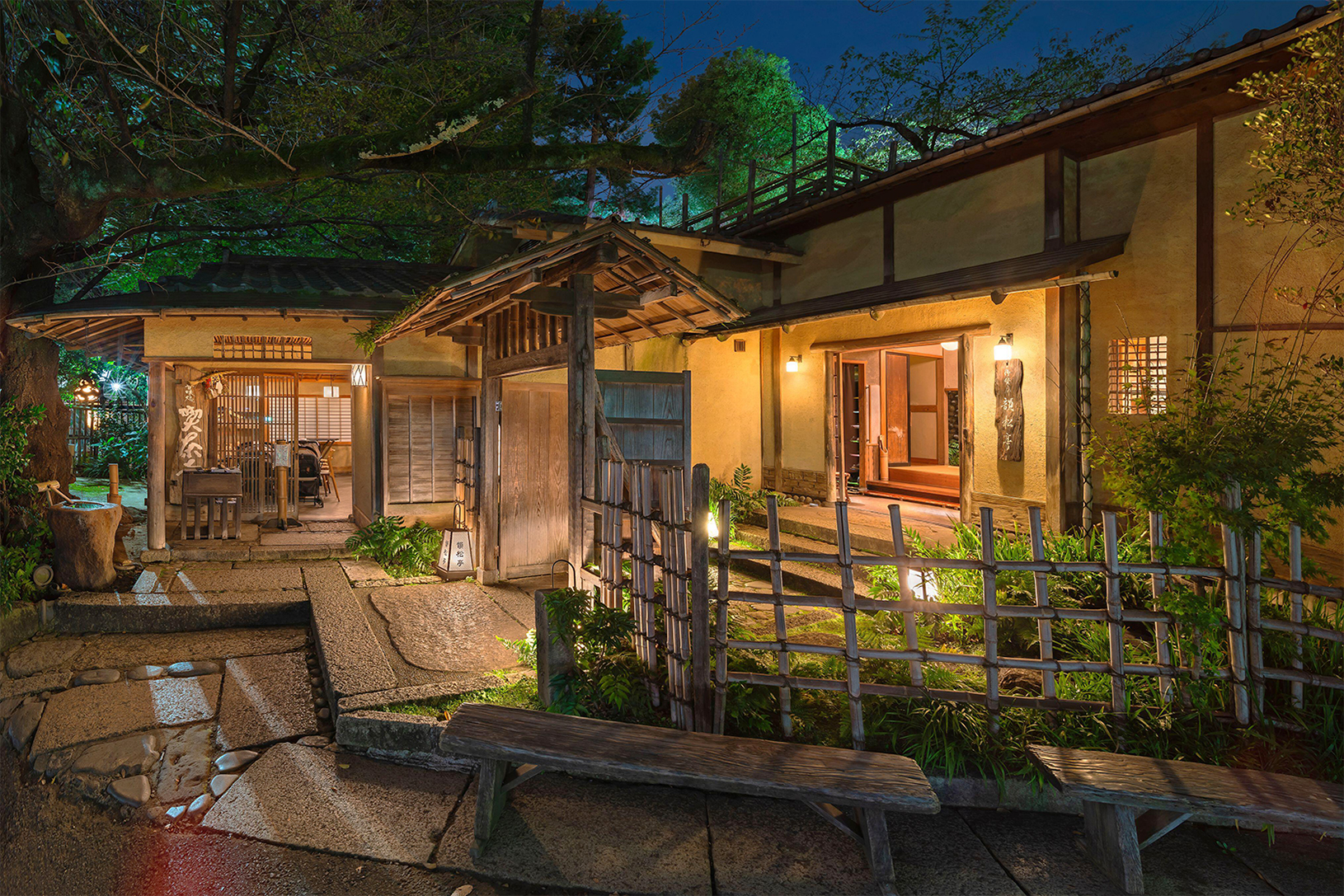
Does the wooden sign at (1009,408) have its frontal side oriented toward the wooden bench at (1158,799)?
yes

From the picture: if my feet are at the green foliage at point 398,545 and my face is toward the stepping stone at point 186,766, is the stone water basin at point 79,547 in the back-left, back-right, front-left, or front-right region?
front-right

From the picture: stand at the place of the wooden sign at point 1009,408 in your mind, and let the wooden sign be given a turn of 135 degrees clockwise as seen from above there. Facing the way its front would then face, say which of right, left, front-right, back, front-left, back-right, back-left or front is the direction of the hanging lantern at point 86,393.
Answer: front-left

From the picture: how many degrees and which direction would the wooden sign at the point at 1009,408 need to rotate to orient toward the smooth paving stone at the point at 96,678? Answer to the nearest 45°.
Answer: approximately 45° to its right

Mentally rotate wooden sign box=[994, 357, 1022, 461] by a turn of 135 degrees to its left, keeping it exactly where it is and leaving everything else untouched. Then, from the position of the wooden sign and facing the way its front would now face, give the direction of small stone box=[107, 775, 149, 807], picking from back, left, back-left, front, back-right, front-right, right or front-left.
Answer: back

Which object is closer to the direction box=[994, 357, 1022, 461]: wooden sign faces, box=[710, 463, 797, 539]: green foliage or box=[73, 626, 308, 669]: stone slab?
the stone slab

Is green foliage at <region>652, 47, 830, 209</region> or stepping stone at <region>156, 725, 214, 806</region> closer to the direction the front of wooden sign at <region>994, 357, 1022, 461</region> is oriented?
the stepping stone

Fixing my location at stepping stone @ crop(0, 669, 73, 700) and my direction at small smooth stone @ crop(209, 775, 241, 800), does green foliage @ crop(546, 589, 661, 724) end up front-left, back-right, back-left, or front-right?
front-left

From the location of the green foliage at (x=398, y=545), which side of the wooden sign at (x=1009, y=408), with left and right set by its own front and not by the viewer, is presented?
right

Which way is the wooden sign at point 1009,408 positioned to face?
toward the camera

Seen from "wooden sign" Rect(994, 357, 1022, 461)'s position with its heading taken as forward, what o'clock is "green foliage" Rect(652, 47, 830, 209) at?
The green foliage is roughly at 5 o'clock from the wooden sign.

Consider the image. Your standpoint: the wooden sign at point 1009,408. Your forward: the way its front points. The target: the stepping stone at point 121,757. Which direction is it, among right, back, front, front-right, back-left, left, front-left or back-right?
front-right

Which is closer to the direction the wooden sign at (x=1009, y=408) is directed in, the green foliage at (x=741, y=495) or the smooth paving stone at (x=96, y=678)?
the smooth paving stone

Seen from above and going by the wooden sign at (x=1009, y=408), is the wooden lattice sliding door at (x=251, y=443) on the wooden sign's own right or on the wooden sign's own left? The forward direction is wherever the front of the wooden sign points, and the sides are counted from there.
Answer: on the wooden sign's own right

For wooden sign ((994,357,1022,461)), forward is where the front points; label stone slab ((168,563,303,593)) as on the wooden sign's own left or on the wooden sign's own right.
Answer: on the wooden sign's own right

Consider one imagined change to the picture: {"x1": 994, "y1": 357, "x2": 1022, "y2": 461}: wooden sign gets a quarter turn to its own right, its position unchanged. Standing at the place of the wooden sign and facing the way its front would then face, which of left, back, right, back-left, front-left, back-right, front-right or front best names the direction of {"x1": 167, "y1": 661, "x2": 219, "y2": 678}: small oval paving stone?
front-left

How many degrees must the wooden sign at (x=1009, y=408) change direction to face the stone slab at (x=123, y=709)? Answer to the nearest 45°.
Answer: approximately 45° to its right

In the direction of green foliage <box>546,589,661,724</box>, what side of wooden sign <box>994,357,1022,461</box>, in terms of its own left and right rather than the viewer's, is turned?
front
